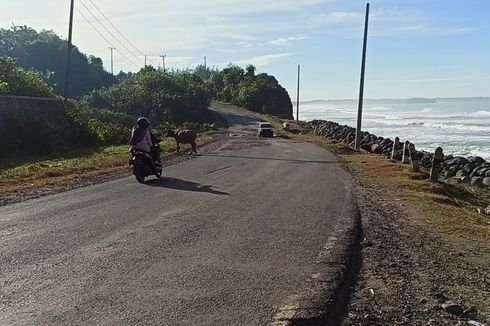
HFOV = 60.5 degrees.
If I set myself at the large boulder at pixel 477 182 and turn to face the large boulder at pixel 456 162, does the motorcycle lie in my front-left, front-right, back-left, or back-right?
back-left

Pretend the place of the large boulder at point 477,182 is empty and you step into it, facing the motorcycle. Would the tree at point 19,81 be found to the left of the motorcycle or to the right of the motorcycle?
right
